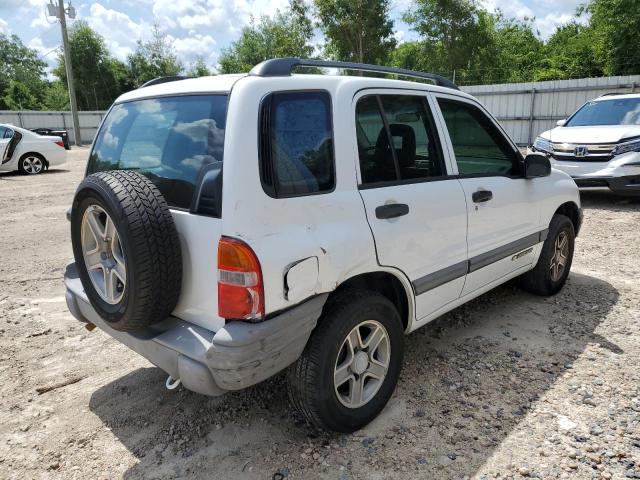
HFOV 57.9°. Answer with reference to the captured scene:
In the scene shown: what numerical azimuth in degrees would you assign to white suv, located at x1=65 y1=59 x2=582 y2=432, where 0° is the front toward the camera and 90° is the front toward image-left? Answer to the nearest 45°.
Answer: approximately 225°

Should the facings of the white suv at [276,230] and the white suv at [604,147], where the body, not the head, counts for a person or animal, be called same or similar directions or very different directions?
very different directions

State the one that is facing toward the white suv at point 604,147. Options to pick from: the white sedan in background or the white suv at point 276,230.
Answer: the white suv at point 276,230

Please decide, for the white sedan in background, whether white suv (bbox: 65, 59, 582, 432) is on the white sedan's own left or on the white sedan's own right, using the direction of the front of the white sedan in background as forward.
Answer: on the white sedan's own left

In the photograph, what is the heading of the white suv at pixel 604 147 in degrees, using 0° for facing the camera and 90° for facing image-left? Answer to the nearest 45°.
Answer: approximately 45°

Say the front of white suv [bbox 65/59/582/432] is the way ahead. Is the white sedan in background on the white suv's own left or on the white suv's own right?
on the white suv's own left

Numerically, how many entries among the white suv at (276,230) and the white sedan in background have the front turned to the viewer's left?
1

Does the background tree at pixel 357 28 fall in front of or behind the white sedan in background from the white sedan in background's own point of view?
behind

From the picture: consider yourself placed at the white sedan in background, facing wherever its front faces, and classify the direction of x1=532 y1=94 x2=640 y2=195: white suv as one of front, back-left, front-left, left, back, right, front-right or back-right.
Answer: back-left

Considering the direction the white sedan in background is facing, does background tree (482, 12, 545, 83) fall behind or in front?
behind

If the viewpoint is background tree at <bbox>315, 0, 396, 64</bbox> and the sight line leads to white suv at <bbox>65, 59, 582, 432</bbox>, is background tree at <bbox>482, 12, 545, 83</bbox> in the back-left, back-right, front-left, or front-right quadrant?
back-left

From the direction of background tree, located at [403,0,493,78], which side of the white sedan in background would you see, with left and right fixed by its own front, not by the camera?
back

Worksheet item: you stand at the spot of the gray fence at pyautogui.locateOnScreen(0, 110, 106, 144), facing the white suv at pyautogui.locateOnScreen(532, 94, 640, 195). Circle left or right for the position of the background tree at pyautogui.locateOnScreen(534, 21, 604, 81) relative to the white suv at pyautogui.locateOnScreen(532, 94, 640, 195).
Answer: left

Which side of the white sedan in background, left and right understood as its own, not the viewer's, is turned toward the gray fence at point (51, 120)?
right

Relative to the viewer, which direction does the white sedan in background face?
to the viewer's left
